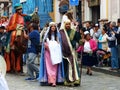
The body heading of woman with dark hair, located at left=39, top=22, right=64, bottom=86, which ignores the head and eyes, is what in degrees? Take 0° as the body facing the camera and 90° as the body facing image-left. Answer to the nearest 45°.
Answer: approximately 0°
